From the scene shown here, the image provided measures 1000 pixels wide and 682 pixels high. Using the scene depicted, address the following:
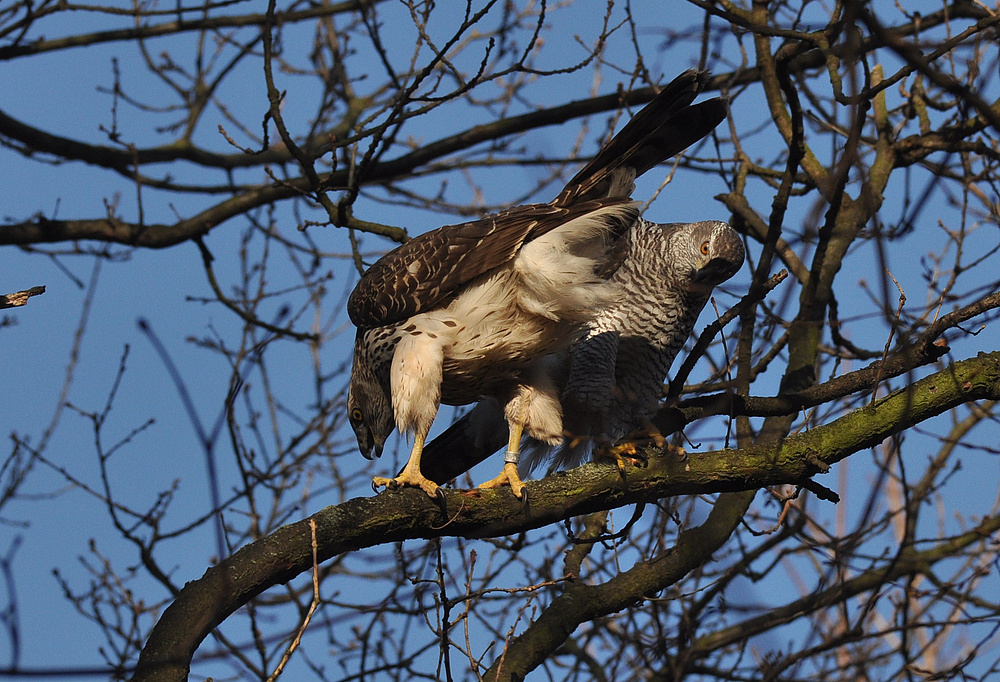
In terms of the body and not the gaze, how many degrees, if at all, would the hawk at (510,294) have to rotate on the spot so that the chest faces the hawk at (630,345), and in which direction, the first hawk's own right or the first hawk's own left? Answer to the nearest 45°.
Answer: approximately 135° to the first hawk's own right

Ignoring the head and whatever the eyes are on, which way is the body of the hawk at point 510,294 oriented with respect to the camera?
to the viewer's left
